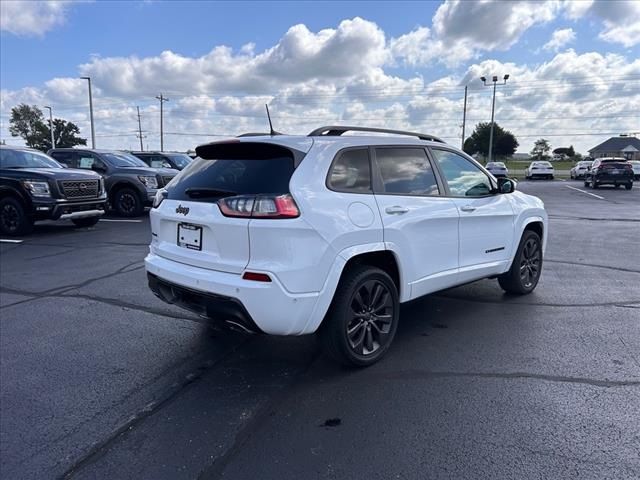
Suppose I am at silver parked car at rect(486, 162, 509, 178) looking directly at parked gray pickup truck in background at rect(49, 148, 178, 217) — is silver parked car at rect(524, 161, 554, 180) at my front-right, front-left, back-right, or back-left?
back-left

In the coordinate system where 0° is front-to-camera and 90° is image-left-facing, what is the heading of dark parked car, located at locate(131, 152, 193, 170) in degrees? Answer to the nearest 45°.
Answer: approximately 315°

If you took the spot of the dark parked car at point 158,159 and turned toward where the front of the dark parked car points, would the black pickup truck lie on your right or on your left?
on your right

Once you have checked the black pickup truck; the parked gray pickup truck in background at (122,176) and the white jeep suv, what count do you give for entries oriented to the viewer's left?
0

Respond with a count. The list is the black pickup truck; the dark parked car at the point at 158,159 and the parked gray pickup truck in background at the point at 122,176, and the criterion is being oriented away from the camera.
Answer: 0

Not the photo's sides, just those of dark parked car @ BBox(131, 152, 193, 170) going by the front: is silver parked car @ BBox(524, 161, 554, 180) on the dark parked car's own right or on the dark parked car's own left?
on the dark parked car's own left

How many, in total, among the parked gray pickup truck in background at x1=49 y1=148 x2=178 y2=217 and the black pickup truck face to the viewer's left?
0

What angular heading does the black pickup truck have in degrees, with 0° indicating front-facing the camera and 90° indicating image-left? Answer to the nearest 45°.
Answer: approximately 315°

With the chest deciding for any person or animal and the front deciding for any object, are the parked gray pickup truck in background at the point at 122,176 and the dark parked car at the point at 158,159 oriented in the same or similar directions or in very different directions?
same or similar directions

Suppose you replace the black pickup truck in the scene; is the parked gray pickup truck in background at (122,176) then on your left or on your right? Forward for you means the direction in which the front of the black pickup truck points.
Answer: on your left

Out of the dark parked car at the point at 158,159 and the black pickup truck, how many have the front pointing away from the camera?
0

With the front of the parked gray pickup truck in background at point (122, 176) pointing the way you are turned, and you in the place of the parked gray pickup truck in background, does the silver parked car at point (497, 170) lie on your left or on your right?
on your left

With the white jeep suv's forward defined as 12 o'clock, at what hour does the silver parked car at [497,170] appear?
The silver parked car is roughly at 11 o'clock from the white jeep suv.

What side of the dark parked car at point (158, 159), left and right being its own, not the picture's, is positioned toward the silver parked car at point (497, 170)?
left

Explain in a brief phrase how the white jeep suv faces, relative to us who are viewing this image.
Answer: facing away from the viewer and to the right of the viewer

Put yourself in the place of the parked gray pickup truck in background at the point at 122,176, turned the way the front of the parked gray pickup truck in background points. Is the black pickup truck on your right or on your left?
on your right

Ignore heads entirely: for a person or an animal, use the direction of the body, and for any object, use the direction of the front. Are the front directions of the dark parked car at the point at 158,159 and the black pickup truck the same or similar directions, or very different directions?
same or similar directions

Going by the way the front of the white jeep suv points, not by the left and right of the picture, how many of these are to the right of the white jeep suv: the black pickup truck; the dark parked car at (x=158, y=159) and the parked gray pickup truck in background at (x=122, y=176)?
0
